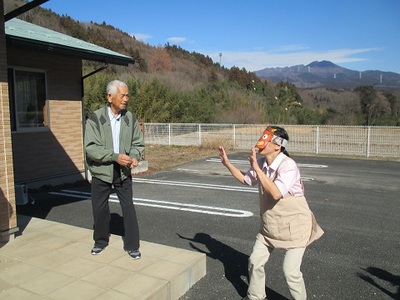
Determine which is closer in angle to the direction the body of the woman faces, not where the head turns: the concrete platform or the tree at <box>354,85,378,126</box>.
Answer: the concrete platform

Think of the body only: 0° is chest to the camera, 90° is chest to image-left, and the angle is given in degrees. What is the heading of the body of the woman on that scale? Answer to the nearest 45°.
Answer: approximately 45°

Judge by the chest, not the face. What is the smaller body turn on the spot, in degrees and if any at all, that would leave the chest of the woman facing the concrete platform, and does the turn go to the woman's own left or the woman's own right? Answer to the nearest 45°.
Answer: approximately 45° to the woman's own right

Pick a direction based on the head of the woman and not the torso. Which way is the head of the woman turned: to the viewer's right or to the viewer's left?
to the viewer's left

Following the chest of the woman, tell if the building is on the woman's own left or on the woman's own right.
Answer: on the woman's own right

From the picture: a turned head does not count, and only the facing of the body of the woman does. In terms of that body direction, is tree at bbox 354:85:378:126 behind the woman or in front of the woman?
behind

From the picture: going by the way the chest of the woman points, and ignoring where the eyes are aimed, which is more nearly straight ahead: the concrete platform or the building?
the concrete platform

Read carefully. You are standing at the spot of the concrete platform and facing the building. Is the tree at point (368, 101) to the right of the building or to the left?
right
